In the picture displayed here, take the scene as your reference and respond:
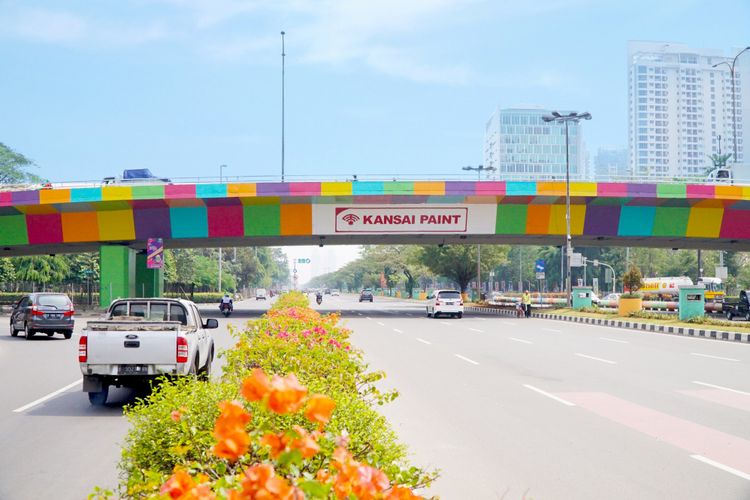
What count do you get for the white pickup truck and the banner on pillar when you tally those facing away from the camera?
1

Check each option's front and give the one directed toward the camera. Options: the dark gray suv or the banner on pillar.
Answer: the banner on pillar

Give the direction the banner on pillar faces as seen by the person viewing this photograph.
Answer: facing the viewer

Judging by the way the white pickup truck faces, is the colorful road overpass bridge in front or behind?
in front

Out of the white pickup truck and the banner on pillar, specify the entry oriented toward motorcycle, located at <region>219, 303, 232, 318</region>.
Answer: the white pickup truck

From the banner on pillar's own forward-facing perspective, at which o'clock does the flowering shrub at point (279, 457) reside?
The flowering shrub is roughly at 12 o'clock from the banner on pillar.

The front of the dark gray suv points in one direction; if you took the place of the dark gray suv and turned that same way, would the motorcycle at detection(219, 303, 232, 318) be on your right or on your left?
on your right

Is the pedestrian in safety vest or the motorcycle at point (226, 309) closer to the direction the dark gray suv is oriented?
the motorcycle

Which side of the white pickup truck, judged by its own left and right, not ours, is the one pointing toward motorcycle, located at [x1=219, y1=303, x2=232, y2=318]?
front

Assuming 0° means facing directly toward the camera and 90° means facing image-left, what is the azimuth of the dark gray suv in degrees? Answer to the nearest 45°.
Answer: approximately 135°

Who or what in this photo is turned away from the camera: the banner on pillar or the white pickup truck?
the white pickup truck

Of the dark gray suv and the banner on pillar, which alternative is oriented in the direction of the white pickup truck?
the banner on pillar

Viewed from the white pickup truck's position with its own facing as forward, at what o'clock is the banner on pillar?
The banner on pillar is roughly at 12 o'clock from the white pickup truck.

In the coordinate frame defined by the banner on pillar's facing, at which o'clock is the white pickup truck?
The white pickup truck is roughly at 12 o'clock from the banner on pillar.

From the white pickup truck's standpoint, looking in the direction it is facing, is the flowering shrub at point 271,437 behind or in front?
behind

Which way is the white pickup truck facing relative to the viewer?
away from the camera

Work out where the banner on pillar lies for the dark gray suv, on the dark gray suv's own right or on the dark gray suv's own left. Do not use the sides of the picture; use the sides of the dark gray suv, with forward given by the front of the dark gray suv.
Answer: on the dark gray suv's own right

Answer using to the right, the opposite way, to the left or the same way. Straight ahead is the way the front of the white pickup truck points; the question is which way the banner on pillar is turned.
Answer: the opposite way

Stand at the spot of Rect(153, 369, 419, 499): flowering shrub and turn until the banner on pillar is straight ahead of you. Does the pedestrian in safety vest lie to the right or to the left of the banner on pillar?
right
